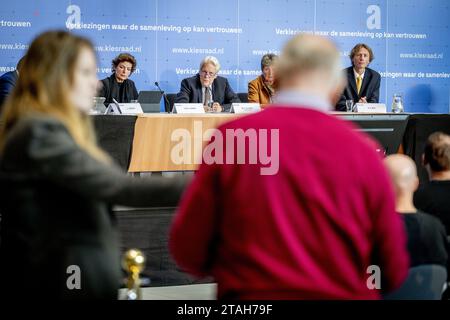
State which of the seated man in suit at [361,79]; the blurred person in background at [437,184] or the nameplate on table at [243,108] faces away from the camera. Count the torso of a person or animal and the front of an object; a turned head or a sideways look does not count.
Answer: the blurred person in background

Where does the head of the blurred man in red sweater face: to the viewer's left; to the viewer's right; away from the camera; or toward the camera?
away from the camera

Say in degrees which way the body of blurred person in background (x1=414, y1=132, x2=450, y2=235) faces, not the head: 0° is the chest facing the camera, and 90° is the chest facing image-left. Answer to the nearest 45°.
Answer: approximately 180°

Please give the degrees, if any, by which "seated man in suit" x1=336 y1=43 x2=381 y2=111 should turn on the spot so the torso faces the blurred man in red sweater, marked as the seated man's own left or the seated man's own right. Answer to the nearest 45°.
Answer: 0° — they already face them

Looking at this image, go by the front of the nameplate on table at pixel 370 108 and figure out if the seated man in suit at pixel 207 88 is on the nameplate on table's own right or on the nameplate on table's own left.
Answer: on the nameplate on table's own right

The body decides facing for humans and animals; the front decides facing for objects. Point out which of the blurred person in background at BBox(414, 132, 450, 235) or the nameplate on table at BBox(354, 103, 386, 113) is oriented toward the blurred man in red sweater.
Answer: the nameplate on table

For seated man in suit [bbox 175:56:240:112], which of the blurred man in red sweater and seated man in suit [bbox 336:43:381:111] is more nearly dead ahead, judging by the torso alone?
the blurred man in red sweater

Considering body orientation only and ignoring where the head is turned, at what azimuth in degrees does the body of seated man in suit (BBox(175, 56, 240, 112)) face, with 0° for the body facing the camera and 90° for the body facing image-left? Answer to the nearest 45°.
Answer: approximately 0°

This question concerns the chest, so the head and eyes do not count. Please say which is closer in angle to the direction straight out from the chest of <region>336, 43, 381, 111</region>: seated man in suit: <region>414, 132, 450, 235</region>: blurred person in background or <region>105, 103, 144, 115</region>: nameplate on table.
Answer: the blurred person in background
